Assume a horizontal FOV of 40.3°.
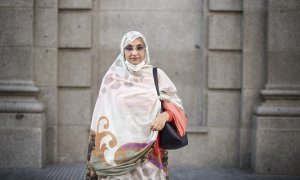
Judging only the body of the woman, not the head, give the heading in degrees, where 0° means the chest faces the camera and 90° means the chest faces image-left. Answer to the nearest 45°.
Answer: approximately 0°

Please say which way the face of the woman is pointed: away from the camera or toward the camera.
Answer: toward the camera
